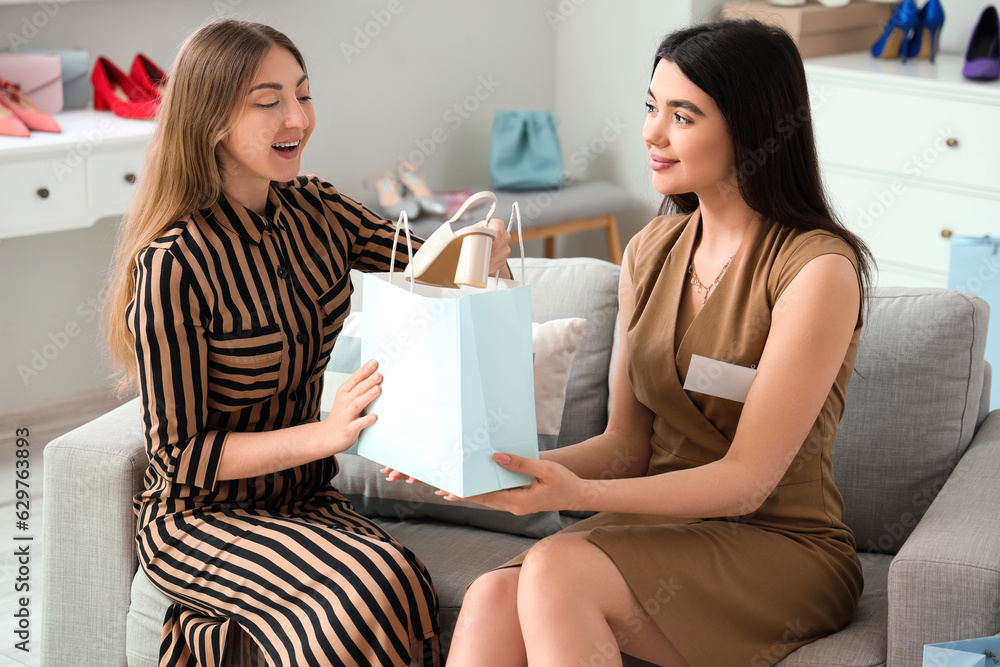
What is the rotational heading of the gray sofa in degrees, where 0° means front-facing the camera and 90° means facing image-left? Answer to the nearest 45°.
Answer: approximately 45°

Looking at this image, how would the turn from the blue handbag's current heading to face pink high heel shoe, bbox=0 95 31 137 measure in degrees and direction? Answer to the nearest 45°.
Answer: approximately 45° to its right

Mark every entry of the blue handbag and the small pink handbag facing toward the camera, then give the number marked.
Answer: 2

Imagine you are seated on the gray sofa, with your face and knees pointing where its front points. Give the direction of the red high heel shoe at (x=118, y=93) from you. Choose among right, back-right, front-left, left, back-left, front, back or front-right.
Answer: right

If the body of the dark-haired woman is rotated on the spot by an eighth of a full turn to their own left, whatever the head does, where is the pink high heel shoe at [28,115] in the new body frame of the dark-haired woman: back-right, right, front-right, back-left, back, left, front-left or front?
back-right

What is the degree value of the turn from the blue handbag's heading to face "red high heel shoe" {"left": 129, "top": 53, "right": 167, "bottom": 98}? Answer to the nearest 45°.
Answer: approximately 45° to its right

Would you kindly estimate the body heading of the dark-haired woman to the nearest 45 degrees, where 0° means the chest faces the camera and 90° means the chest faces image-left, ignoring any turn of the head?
approximately 45°

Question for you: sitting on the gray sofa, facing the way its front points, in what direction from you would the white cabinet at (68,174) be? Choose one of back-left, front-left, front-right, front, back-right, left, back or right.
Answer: right

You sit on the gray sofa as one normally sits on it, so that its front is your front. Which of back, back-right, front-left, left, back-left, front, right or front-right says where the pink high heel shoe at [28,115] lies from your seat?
right

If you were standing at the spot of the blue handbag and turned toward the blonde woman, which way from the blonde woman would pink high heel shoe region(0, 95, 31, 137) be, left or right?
right

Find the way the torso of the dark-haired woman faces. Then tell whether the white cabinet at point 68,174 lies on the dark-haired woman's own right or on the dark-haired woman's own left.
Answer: on the dark-haired woman's own right

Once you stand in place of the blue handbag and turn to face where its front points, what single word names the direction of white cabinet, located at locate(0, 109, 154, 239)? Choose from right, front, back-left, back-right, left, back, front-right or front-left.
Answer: front-right
